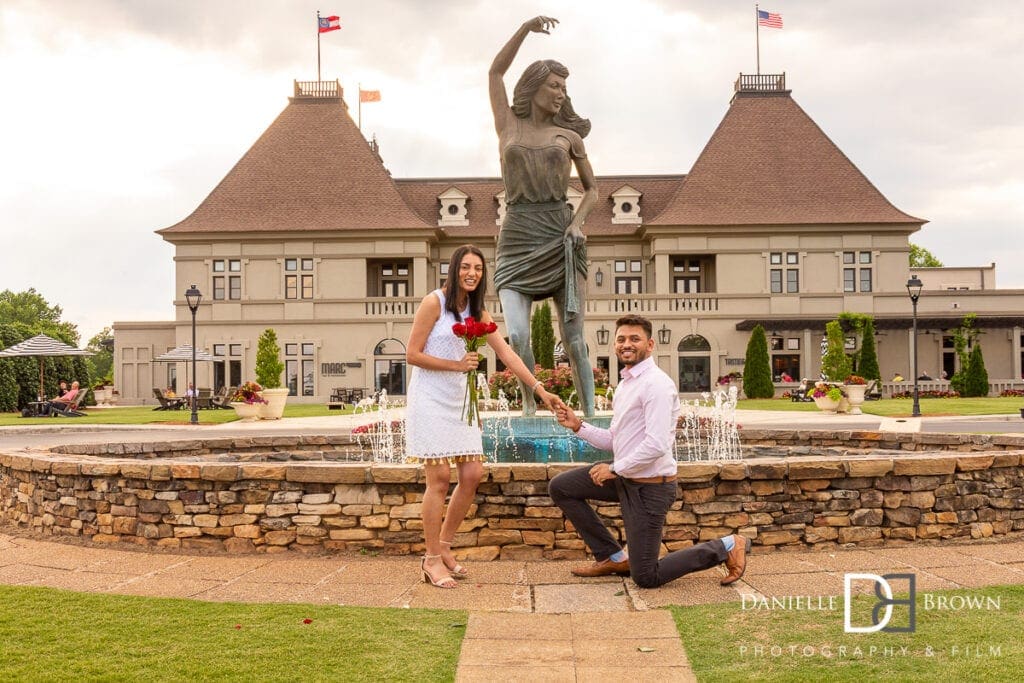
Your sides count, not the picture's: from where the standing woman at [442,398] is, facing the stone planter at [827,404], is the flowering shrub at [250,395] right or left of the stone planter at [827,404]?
left

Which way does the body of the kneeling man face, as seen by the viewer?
to the viewer's left

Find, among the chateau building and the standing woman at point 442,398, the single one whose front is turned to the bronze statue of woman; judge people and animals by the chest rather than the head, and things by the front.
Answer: the chateau building

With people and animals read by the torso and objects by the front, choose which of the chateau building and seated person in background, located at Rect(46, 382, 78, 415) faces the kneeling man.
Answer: the chateau building

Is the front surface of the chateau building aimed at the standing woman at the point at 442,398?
yes

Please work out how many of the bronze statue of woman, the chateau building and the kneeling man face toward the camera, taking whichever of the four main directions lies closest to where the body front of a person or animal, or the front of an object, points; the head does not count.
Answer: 2

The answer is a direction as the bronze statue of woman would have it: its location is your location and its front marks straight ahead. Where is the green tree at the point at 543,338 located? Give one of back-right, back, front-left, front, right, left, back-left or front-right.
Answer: back

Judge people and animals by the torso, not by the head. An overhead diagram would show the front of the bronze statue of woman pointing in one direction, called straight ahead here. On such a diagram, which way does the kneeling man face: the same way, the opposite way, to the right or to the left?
to the right

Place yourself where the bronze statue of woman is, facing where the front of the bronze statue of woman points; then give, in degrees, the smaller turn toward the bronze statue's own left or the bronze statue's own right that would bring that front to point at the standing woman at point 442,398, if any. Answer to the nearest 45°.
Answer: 0° — it already faces them

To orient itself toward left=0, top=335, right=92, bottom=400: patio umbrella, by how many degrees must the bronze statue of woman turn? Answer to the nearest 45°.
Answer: approximately 135° to its right

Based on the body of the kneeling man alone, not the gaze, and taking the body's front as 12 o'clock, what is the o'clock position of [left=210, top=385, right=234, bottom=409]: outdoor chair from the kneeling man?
The outdoor chair is roughly at 2 o'clock from the kneeling man.
